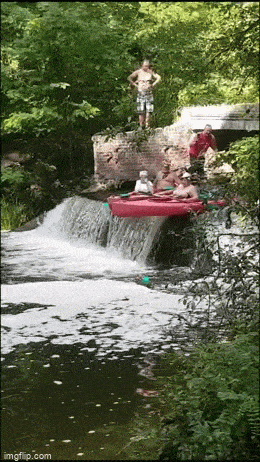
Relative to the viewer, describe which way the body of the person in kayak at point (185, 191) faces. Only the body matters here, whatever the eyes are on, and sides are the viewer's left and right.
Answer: facing the viewer and to the left of the viewer

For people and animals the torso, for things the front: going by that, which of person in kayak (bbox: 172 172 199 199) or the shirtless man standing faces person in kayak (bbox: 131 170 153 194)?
the shirtless man standing

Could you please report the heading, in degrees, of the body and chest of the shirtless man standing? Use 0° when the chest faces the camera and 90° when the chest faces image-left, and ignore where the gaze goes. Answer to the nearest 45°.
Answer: approximately 0°

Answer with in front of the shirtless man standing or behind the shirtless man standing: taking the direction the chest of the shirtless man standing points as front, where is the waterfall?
in front

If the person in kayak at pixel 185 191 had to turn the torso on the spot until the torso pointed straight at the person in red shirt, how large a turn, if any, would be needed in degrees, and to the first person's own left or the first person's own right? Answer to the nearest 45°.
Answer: approximately 135° to the first person's own right

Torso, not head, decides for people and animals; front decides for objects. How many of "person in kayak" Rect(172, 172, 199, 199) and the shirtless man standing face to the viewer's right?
0

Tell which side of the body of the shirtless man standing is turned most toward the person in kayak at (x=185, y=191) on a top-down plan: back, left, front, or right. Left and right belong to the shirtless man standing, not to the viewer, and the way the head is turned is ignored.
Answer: front

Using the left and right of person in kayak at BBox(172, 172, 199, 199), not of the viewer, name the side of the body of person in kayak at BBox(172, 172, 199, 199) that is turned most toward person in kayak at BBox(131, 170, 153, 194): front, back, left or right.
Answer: right

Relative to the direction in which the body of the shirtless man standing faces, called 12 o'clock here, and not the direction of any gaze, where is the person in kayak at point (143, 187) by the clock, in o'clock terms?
The person in kayak is roughly at 12 o'clock from the shirtless man standing.

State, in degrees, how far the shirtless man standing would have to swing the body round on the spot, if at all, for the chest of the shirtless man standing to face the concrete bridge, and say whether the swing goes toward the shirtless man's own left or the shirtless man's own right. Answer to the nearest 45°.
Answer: approximately 45° to the shirtless man's own left

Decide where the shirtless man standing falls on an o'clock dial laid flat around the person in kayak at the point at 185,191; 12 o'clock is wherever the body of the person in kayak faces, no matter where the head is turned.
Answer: The shirtless man standing is roughly at 4 o'clock from the person in kayak.

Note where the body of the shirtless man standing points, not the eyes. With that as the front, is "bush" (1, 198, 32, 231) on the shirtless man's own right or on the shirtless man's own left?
on the shirtless man's own right
